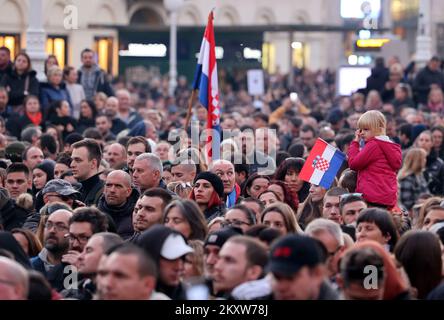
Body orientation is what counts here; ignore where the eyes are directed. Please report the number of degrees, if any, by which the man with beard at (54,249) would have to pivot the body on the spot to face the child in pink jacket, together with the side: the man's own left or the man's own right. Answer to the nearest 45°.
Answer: approximately 180°

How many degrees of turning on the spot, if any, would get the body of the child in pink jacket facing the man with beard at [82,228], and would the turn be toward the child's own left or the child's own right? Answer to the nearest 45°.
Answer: approximately 45° to the child's own left

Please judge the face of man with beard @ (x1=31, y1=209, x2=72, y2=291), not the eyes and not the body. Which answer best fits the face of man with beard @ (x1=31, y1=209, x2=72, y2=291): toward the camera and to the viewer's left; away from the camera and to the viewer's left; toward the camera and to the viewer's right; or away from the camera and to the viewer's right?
toward the camera and to the viewer's left

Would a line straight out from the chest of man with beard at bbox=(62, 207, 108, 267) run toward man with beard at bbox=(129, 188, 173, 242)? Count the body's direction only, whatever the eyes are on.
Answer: no

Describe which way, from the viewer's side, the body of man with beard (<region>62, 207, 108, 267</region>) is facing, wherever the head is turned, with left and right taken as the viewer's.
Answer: facing the viewer and to the left of the viewer

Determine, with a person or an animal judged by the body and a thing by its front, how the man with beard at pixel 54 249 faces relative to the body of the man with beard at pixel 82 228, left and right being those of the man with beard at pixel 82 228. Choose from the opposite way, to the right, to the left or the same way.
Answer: the same way

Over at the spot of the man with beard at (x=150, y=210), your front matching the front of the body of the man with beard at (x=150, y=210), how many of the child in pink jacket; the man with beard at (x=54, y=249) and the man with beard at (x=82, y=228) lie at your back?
1

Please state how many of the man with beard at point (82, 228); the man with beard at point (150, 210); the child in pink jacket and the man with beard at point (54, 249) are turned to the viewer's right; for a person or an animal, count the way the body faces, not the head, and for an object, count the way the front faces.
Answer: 0

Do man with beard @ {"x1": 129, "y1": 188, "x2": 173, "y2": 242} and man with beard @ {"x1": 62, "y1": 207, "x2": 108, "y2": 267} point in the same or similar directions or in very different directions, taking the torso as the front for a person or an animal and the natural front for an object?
same or similar directions

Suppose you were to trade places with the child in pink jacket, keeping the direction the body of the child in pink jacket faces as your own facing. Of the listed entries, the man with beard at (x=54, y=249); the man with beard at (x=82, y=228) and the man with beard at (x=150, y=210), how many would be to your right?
0

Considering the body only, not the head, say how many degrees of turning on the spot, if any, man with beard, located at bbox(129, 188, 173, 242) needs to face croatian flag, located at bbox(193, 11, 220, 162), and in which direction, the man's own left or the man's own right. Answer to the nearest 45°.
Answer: approximately 135° to the man's own right

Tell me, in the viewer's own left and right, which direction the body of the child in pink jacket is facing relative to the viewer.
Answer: facing to the left of the viewer

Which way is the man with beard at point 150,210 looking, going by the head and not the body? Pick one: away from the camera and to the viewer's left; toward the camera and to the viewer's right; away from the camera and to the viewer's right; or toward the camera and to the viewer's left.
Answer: toward the camera and to the viewer's left

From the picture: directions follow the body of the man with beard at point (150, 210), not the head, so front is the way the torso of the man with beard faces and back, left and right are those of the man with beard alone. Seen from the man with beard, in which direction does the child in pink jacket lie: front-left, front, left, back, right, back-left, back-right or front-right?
back
